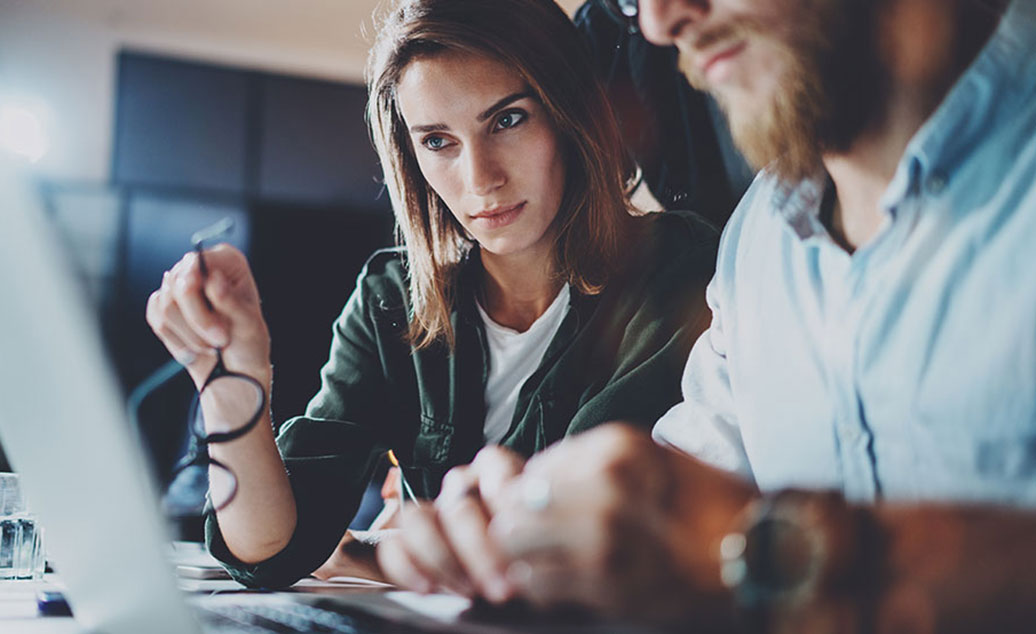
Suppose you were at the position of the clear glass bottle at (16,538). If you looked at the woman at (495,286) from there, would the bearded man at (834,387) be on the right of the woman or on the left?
right

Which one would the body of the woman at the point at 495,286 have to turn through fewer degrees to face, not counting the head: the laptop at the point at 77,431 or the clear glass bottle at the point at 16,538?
the laptop

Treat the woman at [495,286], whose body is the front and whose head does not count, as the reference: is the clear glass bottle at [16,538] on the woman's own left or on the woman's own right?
on the woman's own right

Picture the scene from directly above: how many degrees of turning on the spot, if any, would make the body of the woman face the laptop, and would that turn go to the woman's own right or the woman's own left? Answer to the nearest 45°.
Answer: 0° — they already face it

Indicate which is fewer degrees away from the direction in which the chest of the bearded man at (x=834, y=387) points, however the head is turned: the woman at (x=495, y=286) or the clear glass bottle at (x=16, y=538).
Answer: the clear glass bottle

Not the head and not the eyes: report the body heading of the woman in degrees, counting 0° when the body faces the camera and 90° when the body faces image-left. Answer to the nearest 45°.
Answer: approximately 0°

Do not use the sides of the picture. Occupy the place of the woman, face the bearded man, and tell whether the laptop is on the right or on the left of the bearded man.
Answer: right
